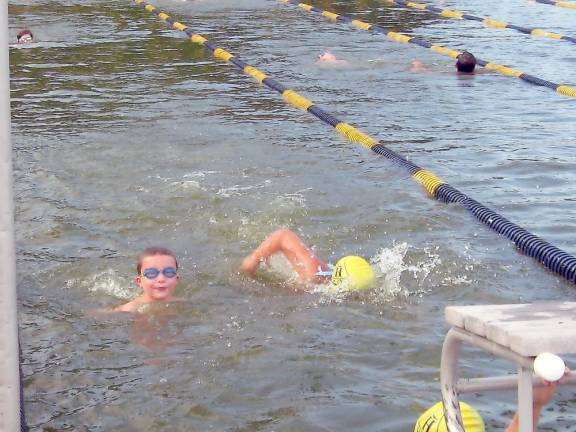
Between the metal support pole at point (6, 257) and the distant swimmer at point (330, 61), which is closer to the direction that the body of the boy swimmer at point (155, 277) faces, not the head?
the metal support pole

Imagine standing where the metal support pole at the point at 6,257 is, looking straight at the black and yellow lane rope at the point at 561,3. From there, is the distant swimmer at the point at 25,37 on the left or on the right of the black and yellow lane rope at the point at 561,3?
left

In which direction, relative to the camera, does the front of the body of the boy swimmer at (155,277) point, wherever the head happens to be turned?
toward the camera

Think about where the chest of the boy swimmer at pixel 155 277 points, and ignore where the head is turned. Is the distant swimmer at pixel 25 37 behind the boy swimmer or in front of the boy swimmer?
behind

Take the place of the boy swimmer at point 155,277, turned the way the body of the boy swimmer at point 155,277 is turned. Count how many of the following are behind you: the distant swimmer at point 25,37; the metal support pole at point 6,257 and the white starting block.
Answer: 1

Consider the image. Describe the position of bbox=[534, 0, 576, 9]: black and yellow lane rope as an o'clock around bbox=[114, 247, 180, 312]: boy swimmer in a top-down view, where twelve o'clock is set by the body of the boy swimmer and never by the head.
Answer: The black and yellow lane rope is roughly at 7 o'clock from the boy swimmer.

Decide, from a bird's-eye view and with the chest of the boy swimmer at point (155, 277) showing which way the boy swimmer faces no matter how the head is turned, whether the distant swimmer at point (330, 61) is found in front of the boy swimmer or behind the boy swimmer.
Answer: behind

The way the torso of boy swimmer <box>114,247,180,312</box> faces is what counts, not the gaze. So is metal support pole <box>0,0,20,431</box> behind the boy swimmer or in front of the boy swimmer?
in front
